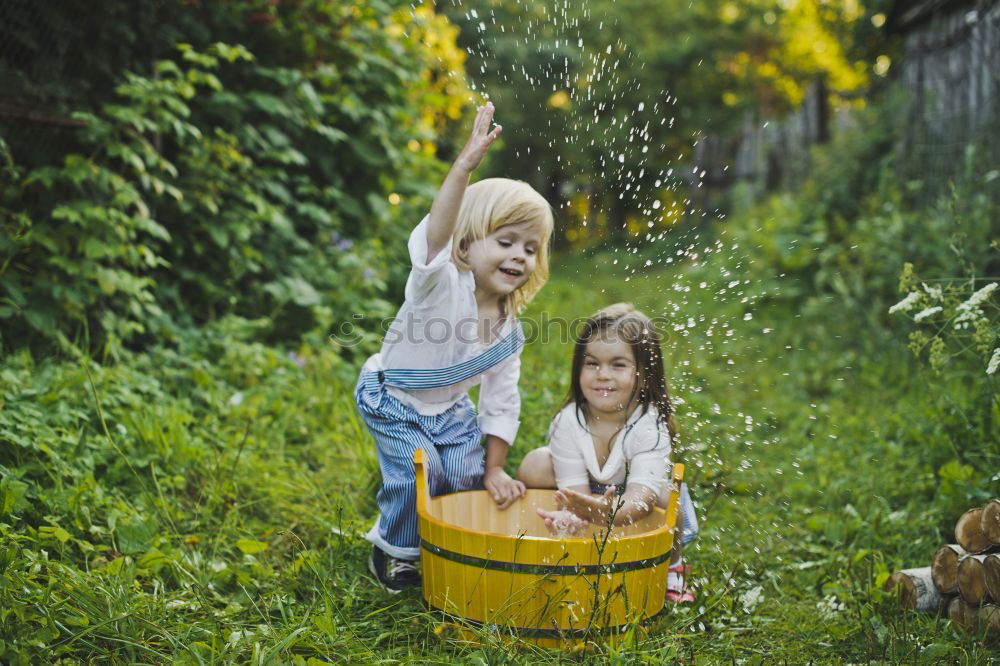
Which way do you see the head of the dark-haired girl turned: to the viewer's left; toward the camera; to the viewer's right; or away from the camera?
toward the camera

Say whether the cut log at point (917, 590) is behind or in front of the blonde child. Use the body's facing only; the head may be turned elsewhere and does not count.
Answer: in front

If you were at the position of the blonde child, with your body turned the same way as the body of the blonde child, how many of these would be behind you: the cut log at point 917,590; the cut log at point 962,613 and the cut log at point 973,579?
0

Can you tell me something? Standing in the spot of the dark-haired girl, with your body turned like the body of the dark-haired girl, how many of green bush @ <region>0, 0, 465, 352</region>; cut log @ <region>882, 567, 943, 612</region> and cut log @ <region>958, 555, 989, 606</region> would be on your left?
2

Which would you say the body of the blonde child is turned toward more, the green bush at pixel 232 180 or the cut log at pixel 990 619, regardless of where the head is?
the cut log

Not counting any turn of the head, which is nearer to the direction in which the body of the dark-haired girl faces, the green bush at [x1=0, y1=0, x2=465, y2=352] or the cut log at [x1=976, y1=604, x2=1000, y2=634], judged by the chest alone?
the cut log

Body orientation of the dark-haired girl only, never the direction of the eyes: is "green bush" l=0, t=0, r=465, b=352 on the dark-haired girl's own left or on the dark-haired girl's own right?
on the dark-haired girl's own right

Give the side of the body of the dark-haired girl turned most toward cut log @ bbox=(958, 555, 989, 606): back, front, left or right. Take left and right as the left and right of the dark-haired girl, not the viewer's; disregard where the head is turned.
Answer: left

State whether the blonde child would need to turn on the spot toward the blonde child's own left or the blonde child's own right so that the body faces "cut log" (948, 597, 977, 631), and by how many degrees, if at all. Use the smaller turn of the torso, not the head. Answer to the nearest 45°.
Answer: approximately 45° to the blonde child's own left

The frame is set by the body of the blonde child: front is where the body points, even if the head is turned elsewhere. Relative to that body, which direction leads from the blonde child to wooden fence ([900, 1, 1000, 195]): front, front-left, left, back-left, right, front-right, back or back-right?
left

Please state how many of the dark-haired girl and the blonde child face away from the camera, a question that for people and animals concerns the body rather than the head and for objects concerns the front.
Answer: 0

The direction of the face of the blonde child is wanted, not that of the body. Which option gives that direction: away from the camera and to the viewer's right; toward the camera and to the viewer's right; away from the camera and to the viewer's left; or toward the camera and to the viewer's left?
toward the camera and to the viewer's right

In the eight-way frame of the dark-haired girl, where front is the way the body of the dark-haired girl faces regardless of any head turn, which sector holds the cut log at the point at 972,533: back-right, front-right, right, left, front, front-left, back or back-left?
left

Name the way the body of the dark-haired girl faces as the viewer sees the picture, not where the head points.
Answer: toward the camera

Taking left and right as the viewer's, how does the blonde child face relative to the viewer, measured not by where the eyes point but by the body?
facing the viewer and to the right of the viewer

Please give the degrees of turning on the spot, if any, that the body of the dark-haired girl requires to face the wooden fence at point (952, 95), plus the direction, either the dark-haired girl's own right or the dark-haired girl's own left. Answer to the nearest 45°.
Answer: approximately 135° to the dark-haired girl's own left

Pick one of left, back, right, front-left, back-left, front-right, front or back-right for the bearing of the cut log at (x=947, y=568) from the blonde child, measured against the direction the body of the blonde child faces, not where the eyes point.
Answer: front-left

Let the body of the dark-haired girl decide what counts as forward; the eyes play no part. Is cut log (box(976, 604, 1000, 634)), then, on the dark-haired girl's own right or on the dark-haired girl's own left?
on the dark-haired girl's own left
